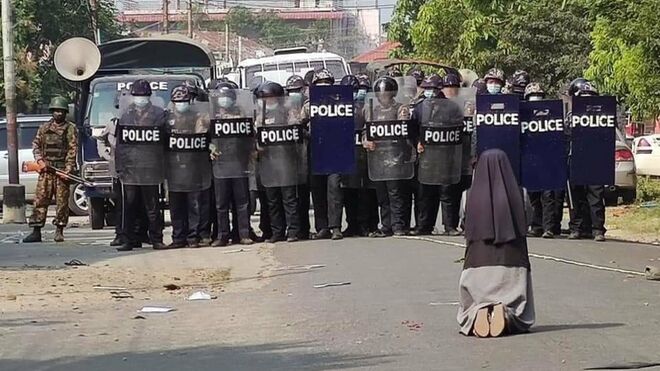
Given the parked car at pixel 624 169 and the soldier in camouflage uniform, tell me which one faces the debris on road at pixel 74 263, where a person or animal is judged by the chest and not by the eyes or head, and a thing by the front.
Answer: the soldier in camouflage uniform

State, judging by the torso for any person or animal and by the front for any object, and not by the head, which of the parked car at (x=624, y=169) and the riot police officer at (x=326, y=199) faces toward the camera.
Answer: the riot police officer

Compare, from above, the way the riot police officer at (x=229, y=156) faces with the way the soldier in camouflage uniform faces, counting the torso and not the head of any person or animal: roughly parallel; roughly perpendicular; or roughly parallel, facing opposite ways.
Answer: roughly parallel

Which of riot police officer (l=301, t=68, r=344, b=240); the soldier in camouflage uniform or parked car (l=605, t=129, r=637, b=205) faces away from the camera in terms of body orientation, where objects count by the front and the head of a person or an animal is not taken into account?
the parked car

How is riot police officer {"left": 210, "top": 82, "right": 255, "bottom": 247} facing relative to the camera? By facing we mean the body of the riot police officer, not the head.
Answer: toward the camera

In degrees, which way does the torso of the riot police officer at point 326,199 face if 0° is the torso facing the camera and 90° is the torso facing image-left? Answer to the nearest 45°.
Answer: approximately 0°

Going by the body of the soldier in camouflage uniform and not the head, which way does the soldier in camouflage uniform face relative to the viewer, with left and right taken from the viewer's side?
facing the viewer

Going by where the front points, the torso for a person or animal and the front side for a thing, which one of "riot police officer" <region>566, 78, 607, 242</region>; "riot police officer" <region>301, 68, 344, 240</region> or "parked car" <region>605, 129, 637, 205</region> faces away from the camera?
the parked car

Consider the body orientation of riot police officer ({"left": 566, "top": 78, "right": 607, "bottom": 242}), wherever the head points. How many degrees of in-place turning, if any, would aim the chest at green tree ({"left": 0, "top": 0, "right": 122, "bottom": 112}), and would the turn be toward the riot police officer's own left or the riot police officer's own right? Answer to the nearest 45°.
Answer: approximately 135° to the riot police officer's own right

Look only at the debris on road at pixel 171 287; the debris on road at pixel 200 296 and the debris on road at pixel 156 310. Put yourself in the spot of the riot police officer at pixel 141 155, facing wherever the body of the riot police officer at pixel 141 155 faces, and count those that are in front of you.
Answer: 3

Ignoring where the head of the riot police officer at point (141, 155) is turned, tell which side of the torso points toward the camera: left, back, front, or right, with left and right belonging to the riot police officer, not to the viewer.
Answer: front

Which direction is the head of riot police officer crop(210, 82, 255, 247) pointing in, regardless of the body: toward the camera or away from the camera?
toward the camera

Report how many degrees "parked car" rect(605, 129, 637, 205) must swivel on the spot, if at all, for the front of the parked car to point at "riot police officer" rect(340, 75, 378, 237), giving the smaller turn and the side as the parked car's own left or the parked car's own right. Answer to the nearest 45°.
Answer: approximately 135° to the parked car's own left
